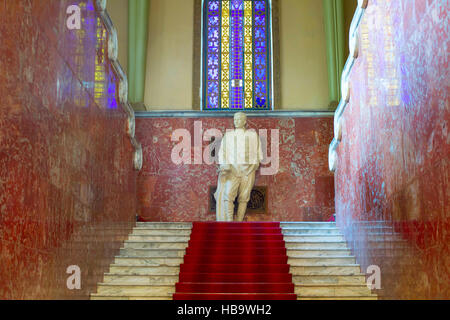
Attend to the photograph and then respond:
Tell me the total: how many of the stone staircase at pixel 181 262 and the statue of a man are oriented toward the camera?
2

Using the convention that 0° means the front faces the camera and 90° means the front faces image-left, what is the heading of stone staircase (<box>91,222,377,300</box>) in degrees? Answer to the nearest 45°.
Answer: approximately 0°

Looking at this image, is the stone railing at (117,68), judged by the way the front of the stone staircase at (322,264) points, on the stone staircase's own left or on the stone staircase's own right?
on the stone staircase's own right

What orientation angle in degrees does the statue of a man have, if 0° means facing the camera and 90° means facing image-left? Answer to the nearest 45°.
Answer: approximately 0°

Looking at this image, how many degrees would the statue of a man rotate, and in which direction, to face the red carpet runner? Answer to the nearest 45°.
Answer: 0° — it already faces it

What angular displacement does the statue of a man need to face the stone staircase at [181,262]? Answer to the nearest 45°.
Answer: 0° — it already faces it
